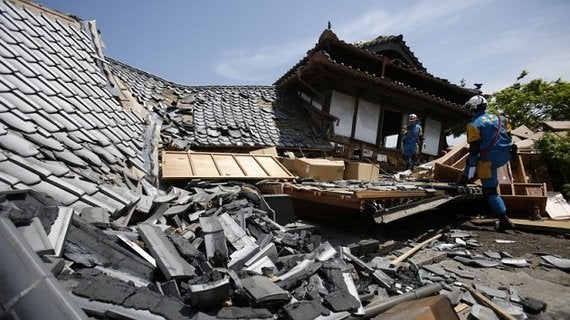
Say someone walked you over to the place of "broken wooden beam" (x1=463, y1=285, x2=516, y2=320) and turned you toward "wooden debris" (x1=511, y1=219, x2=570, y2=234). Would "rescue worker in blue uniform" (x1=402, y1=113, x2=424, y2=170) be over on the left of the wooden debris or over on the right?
left

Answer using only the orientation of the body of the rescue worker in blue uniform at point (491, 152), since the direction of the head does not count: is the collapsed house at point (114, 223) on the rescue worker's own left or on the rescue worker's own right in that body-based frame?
on the rescue worker's own left

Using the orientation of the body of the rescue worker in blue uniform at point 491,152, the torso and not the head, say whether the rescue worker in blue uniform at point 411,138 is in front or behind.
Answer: in front

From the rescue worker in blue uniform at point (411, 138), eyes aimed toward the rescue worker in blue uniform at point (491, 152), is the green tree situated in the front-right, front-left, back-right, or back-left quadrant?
back-left

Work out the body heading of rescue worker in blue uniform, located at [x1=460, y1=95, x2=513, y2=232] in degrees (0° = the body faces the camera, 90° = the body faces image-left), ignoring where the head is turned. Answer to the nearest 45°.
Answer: approximately 135°

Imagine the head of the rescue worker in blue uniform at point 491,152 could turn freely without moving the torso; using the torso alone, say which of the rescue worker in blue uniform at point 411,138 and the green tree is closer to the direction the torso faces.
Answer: the rescue worker in blue uniform at point 411,138

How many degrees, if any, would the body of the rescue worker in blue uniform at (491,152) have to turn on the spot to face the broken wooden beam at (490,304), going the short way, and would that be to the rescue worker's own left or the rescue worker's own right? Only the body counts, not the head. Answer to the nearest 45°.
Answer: approximately 135° to the rescue worker's own left

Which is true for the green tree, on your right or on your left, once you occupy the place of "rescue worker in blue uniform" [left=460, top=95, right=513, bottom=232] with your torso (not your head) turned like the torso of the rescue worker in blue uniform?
on your right
